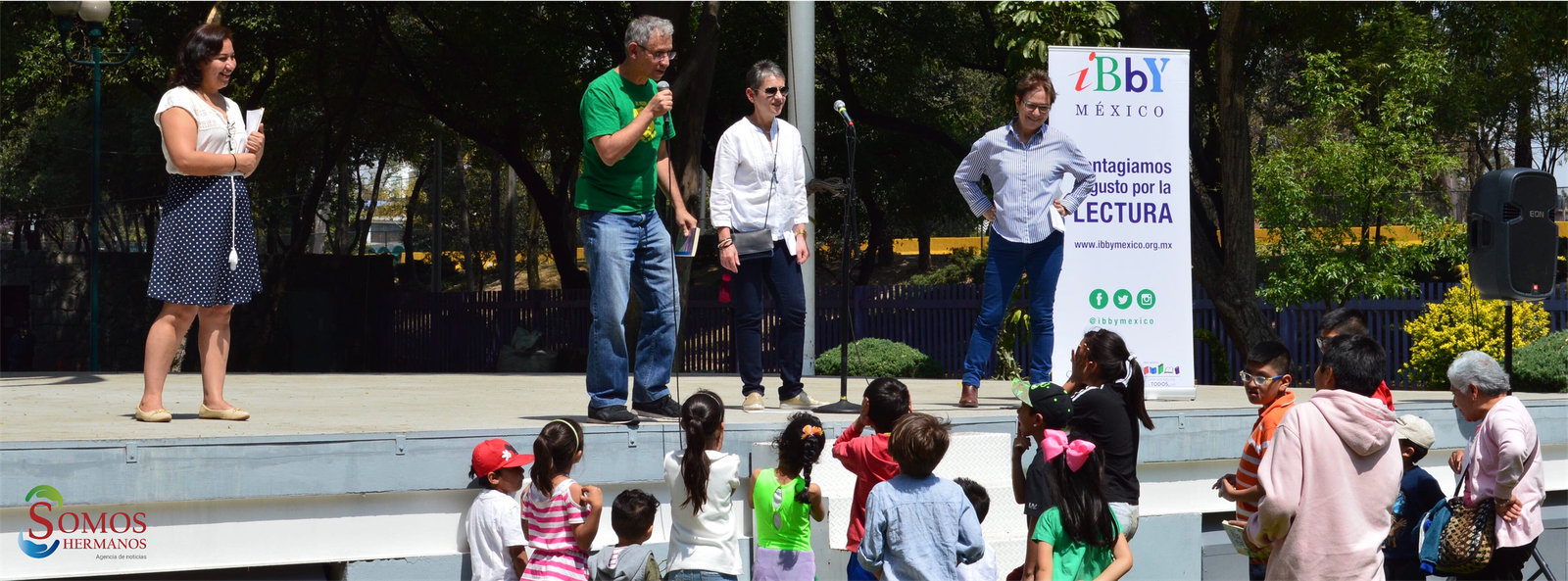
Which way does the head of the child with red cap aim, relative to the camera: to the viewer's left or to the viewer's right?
to the viewer's right

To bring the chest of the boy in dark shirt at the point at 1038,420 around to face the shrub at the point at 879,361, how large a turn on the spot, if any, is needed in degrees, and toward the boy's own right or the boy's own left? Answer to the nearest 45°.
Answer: approximately 90° to the boy's own right

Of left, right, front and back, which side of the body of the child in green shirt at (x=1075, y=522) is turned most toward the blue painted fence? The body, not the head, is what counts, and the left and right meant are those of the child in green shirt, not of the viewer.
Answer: front

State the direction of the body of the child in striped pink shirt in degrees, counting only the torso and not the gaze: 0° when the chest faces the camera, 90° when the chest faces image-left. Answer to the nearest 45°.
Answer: approximately 225°

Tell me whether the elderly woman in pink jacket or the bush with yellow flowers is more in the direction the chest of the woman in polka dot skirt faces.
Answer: the elderly woman in pink jacket

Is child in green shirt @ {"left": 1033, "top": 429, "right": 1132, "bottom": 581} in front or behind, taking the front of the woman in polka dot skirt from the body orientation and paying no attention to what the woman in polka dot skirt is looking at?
in front

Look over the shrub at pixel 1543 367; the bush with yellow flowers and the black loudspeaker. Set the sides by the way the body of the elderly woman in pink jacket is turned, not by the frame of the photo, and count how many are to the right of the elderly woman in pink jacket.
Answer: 3

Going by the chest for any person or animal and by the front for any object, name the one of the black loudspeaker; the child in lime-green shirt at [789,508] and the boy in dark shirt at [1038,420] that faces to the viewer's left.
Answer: the boy in dark shirt

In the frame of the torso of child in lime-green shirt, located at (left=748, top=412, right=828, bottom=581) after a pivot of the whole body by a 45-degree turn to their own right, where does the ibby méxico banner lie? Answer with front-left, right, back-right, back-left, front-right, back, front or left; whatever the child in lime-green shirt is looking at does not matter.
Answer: front

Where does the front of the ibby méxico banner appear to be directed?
toward the camera

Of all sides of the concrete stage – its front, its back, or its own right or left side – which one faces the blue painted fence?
back

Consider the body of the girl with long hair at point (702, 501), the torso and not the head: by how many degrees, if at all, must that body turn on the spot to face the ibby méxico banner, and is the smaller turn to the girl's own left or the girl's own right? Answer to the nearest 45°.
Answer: approximately 45° to the girl's own right

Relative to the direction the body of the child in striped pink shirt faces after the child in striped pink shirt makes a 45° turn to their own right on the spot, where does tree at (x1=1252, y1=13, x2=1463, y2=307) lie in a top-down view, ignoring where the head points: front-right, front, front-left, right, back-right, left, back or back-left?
front-left
